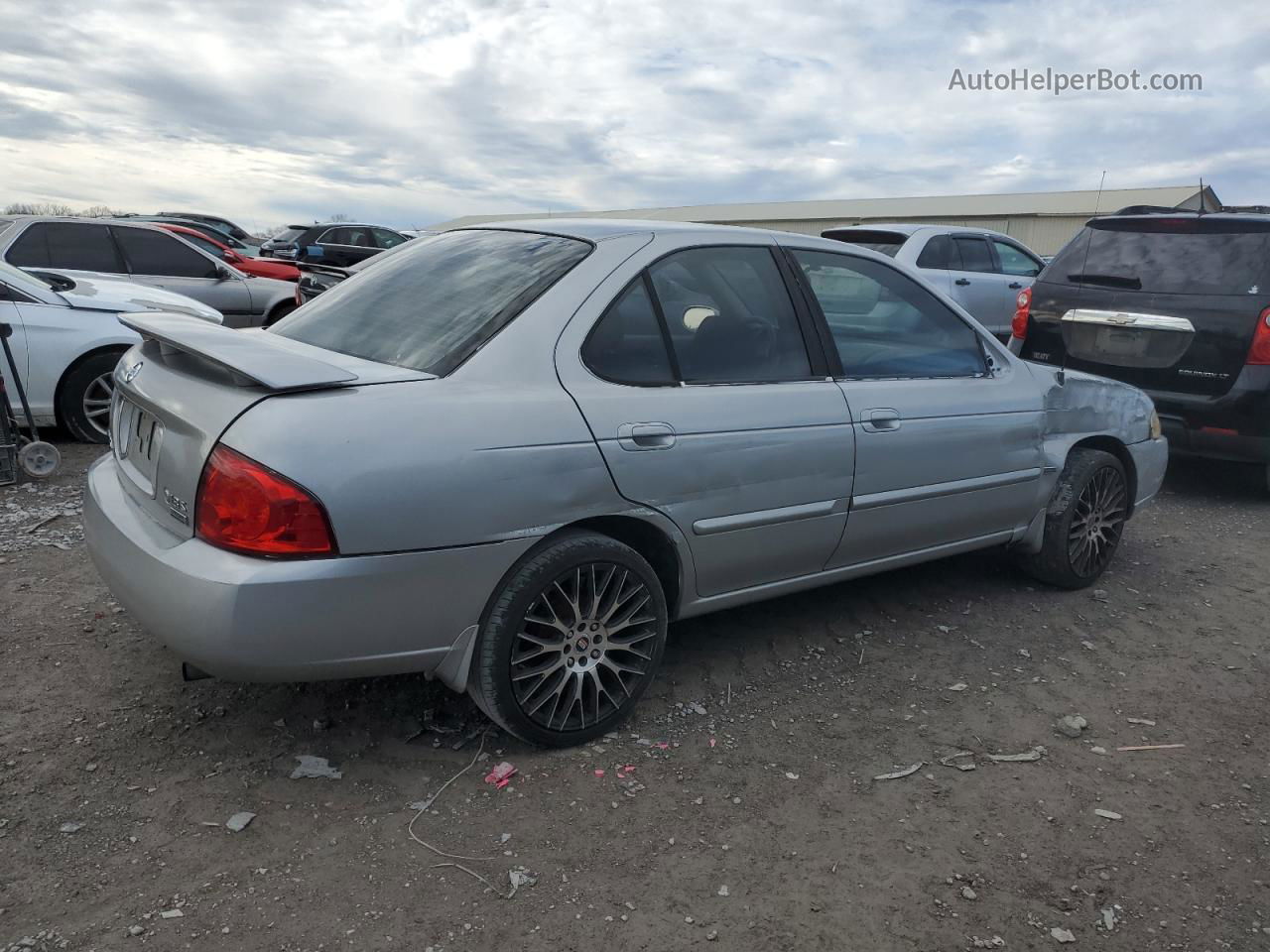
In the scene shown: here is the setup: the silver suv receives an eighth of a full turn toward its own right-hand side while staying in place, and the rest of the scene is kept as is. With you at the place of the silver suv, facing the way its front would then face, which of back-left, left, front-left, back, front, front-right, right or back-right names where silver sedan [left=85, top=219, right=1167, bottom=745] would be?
right

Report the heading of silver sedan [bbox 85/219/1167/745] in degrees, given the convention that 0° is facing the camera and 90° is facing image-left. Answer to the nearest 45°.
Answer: approximately 225°

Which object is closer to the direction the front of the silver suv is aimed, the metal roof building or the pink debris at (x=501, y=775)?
the metal roof building

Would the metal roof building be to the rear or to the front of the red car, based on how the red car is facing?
to the front

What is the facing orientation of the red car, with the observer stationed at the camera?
facing to the right of the viewer

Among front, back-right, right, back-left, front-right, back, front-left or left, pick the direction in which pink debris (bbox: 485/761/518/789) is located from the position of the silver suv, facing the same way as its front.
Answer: back-right

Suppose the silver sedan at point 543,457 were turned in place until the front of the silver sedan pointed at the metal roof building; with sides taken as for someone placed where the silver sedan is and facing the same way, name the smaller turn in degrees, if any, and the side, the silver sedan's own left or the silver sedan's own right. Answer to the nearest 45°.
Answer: approximately 45° to the silver sedan's own left

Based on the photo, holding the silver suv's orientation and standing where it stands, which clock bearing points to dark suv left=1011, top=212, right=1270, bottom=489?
The dark suv is roughly at 4 o'clock from the silver suv.

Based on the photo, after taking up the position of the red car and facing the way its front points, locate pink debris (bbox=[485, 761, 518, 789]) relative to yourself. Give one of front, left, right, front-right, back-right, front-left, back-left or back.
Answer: right

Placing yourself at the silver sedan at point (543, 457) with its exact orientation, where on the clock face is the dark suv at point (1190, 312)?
The dark suv is roughly at 12 o'clock from the silver sedan.

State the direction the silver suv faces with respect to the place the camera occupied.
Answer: facing away from the viewer and to the right of the viewer

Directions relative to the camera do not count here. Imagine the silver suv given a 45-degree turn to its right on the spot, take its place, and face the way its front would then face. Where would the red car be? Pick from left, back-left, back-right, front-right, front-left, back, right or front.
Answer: back

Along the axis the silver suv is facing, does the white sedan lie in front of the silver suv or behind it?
behind
